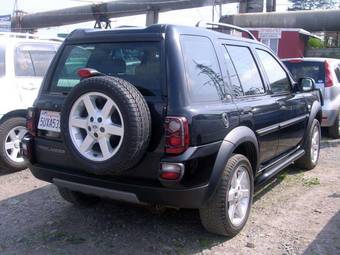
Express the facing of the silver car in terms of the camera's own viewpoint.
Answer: facing away from the viewer and to the right of the viewer

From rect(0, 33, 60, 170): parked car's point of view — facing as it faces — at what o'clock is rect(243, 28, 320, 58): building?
The building is roughly at 12 o'clock from the parked car.

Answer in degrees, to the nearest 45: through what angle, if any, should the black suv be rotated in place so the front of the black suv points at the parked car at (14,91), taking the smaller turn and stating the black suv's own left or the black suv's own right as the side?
approximately 90° to the black suv's own left

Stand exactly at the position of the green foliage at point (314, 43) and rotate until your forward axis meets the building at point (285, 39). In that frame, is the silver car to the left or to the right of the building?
left

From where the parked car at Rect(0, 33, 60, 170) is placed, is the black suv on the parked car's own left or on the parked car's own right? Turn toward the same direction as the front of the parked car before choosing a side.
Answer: on the parked car's own right

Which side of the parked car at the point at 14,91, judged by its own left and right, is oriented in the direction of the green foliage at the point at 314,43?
front

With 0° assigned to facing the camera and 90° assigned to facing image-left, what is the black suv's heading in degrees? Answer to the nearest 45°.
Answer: approximately 225°

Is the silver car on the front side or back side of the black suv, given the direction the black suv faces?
on the front side

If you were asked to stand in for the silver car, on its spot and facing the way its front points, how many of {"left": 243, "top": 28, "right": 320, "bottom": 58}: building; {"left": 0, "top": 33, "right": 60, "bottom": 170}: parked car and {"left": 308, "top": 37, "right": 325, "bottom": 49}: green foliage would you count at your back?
1

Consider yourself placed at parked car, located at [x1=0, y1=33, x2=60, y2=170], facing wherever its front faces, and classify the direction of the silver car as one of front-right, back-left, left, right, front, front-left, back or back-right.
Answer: front-right
